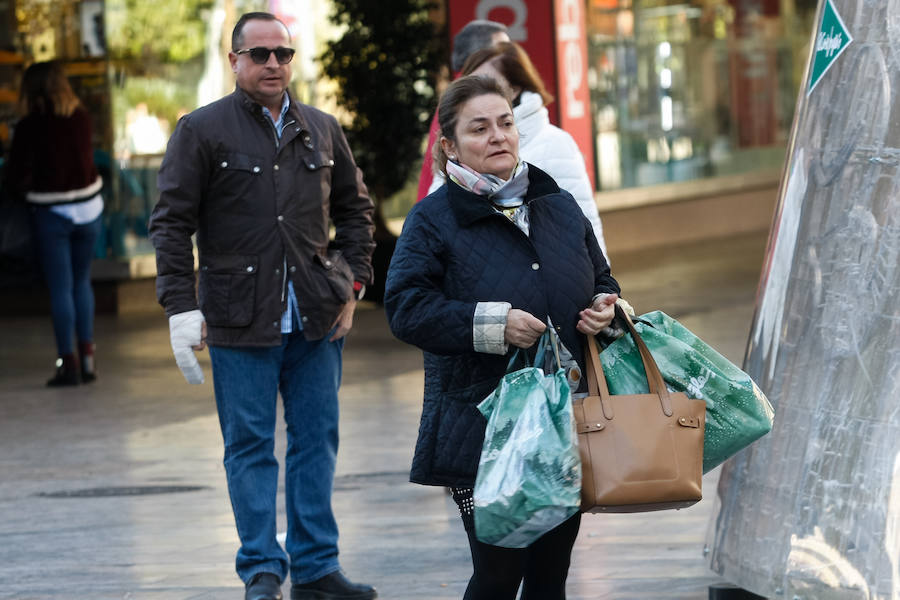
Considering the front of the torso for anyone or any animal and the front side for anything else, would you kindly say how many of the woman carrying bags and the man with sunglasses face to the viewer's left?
0

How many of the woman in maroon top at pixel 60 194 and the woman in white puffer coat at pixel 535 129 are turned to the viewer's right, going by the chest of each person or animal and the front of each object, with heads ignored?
0

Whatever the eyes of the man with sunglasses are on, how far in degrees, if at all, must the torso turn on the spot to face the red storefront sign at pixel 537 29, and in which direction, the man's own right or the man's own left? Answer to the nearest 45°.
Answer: approximately 135° to the man's own left

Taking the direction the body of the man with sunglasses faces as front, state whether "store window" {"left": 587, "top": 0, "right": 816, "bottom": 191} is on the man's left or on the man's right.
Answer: on the man's left

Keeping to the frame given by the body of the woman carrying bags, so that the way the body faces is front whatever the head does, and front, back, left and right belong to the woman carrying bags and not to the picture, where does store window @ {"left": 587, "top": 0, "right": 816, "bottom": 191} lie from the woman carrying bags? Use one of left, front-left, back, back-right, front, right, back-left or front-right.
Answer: back-left

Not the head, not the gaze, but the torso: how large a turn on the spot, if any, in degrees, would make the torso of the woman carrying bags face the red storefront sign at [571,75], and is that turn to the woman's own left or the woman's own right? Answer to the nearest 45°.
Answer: approximately 135° to the woman's own left

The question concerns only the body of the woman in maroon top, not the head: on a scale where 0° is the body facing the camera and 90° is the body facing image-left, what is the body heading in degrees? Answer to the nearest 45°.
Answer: approximately 135°
